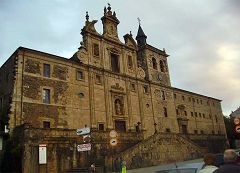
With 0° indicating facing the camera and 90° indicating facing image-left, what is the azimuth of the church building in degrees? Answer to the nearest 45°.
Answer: approximately 315°

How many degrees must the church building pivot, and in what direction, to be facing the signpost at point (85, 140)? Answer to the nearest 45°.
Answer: approximately 45° to its right
